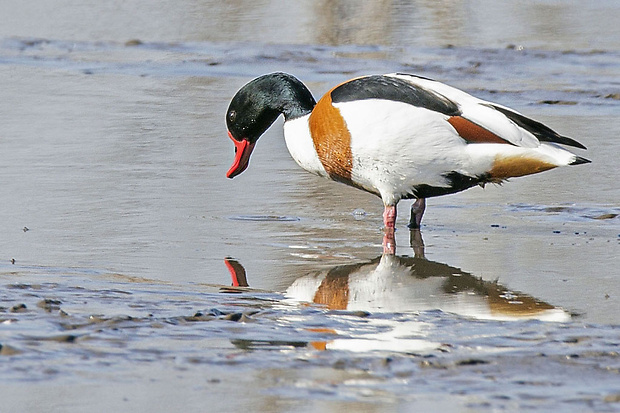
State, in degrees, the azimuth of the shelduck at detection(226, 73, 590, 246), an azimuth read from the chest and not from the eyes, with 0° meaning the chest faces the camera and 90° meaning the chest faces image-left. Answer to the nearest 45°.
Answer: approximately 90°
